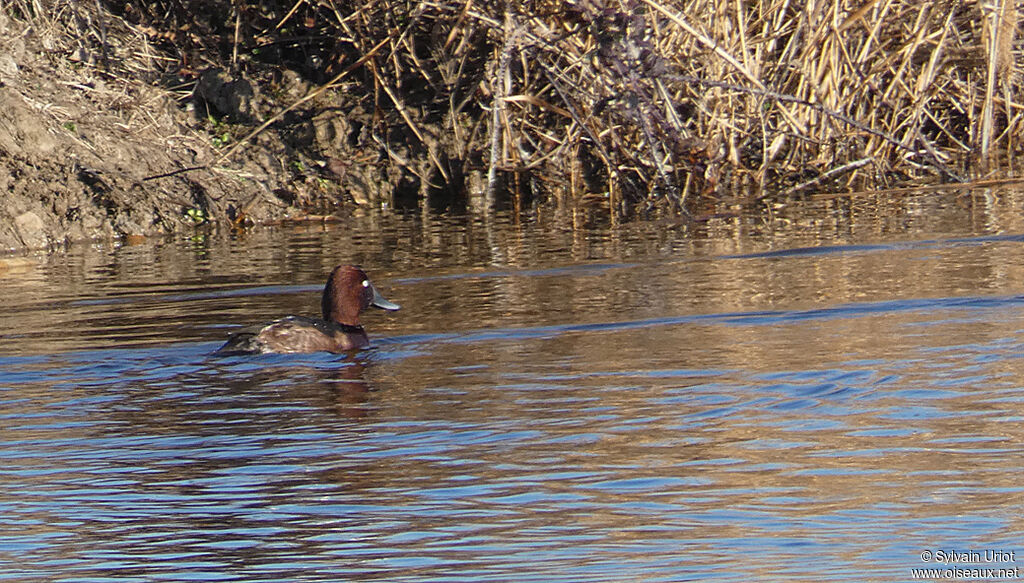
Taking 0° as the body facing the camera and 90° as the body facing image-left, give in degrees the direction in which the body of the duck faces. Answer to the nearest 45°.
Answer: approximately 270°

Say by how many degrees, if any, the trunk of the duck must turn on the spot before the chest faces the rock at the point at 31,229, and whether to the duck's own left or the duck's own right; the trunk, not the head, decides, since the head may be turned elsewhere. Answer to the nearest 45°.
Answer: approximately 135° to the duck's own left

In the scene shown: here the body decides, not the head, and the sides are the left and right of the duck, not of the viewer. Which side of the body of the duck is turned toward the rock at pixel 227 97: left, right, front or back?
left
